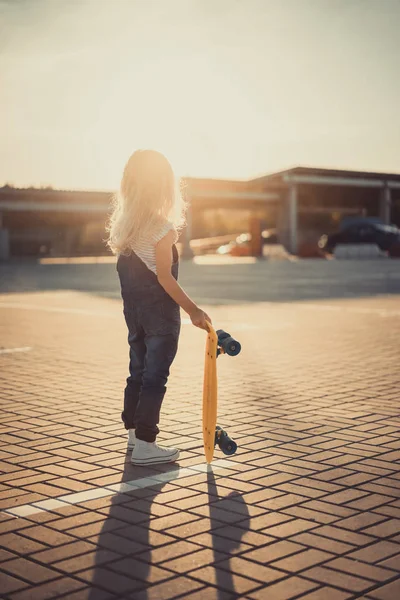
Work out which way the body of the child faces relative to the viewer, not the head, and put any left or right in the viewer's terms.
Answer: facing away from the viewer and to the right of the viewer
